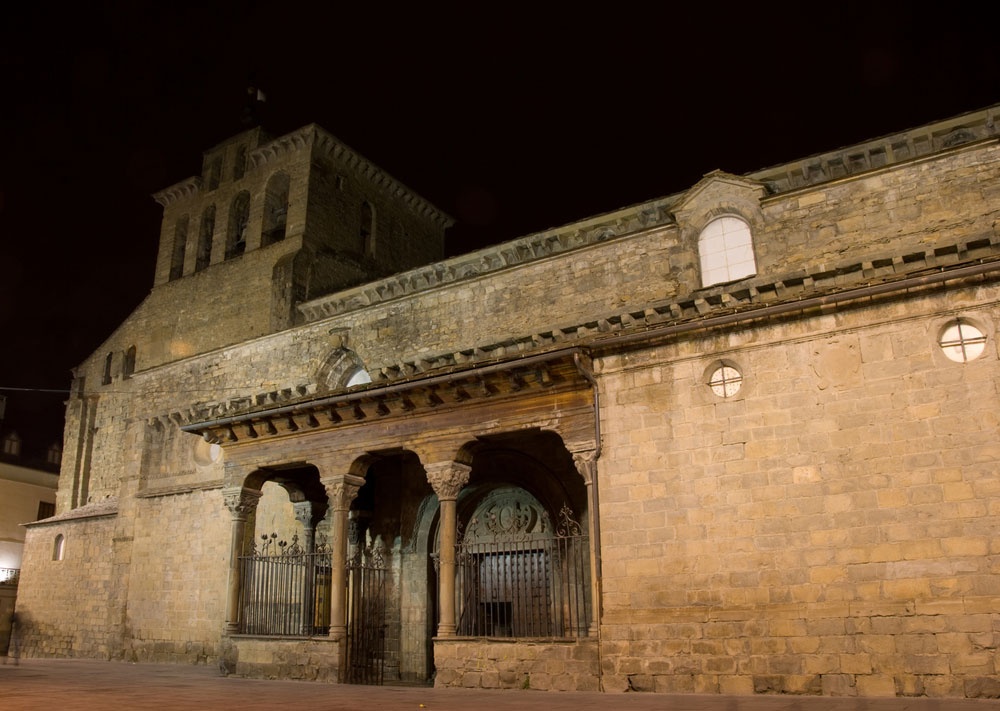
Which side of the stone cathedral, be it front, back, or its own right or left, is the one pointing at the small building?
right

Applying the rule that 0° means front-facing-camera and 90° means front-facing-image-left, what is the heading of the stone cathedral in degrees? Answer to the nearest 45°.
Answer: approximately 45°
